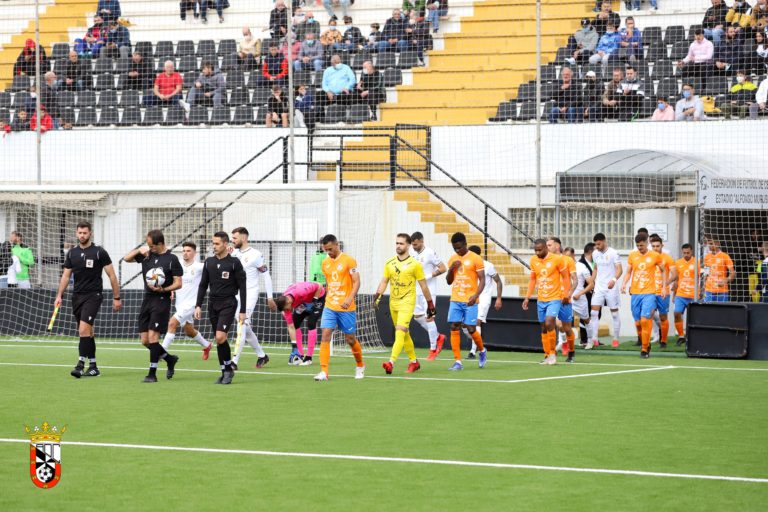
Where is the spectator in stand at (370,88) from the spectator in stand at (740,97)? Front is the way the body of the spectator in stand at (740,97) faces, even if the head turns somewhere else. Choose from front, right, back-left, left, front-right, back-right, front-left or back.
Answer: front-right

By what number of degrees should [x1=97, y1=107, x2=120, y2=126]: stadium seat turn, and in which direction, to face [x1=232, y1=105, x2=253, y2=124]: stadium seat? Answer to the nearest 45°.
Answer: approximately 45° to its left

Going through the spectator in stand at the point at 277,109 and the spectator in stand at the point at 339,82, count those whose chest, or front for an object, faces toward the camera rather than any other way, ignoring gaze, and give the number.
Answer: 2

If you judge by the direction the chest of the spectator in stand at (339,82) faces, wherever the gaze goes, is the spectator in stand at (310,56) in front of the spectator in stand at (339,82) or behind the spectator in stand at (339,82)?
behind

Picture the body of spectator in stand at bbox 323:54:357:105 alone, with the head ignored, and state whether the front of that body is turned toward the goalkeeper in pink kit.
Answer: yes

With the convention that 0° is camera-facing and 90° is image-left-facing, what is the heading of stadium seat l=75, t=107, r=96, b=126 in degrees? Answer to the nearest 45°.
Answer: approximately 0°

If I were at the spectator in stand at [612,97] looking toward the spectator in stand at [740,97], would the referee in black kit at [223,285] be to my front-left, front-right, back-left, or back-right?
back-right

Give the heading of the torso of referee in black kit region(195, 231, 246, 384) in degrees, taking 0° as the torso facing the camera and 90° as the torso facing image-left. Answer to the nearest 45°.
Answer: approximately 45°

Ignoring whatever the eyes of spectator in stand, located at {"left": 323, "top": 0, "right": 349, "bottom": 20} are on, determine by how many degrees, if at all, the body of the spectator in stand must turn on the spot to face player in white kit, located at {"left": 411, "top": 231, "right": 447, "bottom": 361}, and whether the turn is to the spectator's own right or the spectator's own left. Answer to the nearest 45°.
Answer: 0° — they already face them
